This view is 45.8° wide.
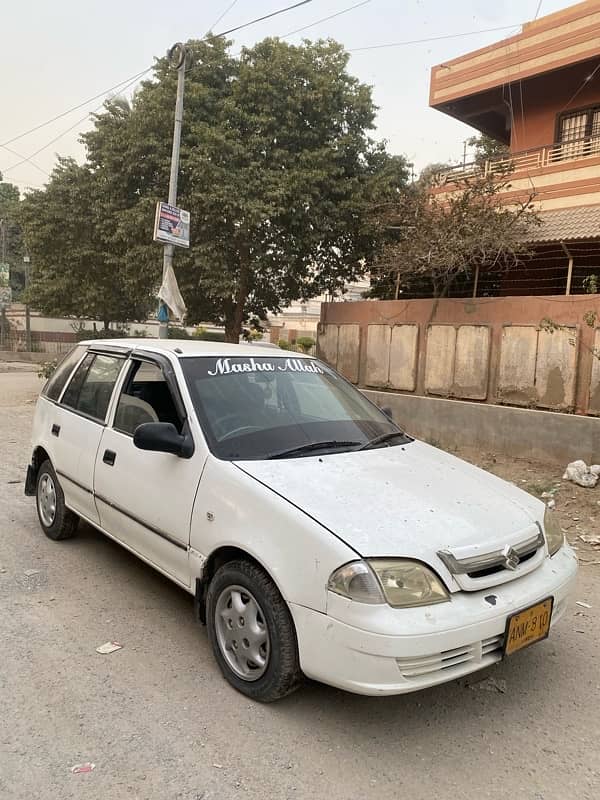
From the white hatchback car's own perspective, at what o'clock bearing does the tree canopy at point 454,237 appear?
The tree canopy is roughly at 8 o'clock from the white hatchback car.

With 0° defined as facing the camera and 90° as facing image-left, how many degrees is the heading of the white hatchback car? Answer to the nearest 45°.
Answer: approximately 315°

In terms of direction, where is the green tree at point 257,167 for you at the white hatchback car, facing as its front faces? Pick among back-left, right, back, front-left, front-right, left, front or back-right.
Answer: back-left

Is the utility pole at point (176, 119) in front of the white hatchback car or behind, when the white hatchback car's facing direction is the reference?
behind

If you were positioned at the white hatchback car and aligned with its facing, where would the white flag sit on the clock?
The white flag is roughly at 7 o'clock from the white hatchback car.

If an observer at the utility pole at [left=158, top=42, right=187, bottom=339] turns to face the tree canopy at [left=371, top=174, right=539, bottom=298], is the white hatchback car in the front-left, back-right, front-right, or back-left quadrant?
front-right

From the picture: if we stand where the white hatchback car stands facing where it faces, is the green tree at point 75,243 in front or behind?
behind
